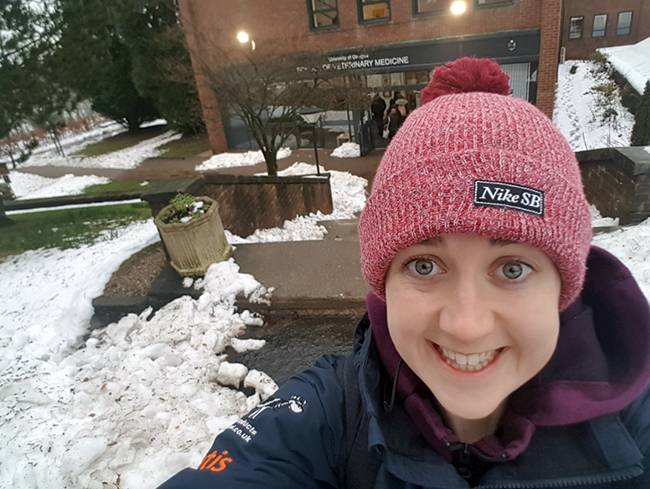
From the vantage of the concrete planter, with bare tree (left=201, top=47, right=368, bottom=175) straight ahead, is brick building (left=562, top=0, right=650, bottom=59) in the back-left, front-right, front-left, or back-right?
front-right

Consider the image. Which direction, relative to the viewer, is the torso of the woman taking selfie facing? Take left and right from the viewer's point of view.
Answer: facing the viewer

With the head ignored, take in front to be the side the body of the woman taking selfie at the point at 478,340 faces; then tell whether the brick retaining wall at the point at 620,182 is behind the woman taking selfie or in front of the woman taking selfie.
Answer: behind

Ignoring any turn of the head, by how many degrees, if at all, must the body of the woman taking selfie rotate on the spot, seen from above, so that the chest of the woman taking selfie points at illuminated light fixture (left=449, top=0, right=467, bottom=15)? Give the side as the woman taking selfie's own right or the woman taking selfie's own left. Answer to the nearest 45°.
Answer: approximately 180°

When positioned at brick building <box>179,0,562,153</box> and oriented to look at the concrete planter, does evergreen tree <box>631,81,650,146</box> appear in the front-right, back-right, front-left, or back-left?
front-left

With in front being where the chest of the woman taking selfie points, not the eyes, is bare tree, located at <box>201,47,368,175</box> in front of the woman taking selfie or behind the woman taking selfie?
behind

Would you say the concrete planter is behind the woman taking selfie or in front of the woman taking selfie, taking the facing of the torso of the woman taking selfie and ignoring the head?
behind

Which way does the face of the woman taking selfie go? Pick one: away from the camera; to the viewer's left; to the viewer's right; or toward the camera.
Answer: toward the camera

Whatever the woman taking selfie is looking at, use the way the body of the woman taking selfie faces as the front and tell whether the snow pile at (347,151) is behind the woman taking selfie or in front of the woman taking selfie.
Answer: behind

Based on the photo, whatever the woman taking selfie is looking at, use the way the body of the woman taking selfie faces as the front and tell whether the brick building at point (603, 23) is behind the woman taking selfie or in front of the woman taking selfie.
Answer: behind

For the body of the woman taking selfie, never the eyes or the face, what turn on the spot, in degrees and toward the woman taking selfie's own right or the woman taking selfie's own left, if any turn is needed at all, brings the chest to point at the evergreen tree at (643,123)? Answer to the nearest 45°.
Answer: approximately 135° to the woman taking selfie's own left

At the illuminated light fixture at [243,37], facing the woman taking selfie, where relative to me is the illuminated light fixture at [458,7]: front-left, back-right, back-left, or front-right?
front-left

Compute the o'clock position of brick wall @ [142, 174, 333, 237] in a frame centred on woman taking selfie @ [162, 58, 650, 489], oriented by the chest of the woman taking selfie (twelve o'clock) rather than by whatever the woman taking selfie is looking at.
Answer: The brick wall is roughly at 5 o'clock from the woman taking selfie.

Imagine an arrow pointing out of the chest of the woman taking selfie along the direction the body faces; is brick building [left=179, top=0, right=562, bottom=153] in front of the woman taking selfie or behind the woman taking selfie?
behind
